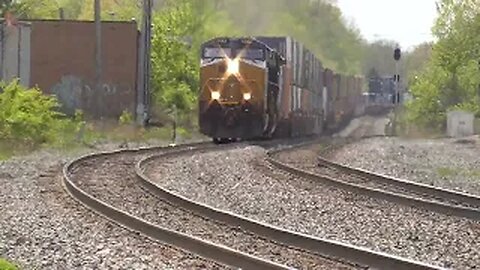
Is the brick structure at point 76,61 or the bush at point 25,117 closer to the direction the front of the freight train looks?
the bush

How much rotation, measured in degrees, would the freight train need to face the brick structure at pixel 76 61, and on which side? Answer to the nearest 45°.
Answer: approximately 135° to its right

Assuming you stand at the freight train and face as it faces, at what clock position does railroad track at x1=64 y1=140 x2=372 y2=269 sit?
The railroad track is roughly at 12 o'clock from the freight train.

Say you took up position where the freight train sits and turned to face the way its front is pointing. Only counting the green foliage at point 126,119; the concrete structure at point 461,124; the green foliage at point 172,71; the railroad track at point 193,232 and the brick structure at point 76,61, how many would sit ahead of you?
1

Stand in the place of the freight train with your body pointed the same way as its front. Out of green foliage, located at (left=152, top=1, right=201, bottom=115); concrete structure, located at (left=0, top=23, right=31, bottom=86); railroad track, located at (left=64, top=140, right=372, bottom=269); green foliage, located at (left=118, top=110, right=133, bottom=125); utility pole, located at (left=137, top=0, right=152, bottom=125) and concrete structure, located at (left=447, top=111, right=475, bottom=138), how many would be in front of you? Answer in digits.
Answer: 1

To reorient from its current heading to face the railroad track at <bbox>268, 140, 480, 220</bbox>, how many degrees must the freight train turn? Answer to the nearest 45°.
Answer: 0° — it already faces it

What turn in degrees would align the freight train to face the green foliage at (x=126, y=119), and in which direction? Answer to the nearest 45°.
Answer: approximately 135° to its right

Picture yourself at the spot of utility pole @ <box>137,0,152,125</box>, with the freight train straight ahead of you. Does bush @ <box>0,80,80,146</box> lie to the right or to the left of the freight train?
right

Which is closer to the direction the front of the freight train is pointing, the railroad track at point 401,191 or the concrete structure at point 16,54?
the railroad track

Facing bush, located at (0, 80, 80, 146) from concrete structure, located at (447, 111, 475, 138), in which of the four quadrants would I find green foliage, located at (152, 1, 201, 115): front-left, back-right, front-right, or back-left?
front-right

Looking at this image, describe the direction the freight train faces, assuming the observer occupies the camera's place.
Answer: facing the viewer

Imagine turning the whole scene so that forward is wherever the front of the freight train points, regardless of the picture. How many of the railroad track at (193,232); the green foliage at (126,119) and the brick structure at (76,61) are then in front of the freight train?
1

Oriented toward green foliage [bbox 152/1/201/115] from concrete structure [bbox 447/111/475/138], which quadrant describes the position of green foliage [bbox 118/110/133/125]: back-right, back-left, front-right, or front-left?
front-left
